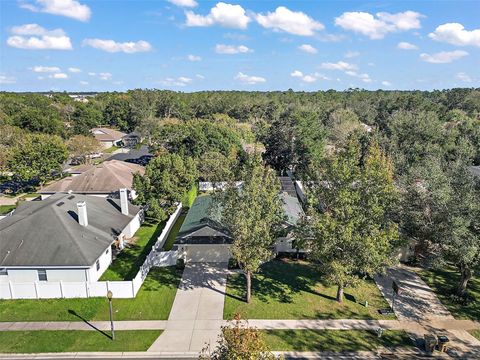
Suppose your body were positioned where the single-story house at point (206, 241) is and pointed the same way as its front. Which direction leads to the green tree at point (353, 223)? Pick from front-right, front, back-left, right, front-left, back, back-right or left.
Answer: front-left

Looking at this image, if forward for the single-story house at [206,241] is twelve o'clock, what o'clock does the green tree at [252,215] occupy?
The green tree is roughly at 11 o'clock from the single-story house.

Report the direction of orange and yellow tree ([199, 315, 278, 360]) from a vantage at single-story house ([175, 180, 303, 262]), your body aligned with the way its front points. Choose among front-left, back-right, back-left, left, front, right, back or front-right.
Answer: front

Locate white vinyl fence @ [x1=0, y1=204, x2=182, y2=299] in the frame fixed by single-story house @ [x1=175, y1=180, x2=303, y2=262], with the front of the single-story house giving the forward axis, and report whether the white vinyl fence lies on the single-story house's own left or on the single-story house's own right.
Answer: on the single-story house's own right

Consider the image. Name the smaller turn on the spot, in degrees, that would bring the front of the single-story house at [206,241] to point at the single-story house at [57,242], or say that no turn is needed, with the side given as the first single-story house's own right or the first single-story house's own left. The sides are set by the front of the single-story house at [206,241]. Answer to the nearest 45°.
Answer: approximately 90° to the first single-story house's own right

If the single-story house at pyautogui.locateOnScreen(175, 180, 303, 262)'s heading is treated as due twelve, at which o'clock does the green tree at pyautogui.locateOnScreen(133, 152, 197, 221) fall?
The green tree is roughly at 5 o'clock from the single-story house.

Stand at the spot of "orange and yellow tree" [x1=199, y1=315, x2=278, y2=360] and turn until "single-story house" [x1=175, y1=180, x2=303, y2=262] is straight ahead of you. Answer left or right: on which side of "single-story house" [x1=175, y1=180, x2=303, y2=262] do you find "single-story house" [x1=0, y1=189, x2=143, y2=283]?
left

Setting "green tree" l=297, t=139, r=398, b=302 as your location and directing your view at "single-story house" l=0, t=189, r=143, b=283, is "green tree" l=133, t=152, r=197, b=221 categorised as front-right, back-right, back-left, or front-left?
front-right

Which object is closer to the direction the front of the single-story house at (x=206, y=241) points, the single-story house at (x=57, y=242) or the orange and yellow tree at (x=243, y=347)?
the orange and yellow tree

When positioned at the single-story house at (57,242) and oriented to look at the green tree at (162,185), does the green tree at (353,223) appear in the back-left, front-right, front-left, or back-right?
front-right

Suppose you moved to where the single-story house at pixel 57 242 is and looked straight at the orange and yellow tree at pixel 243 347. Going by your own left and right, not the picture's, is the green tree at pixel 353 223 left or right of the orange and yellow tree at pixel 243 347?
left

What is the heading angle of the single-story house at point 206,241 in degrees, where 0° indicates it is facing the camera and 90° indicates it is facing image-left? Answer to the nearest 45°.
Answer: approximately 0°
